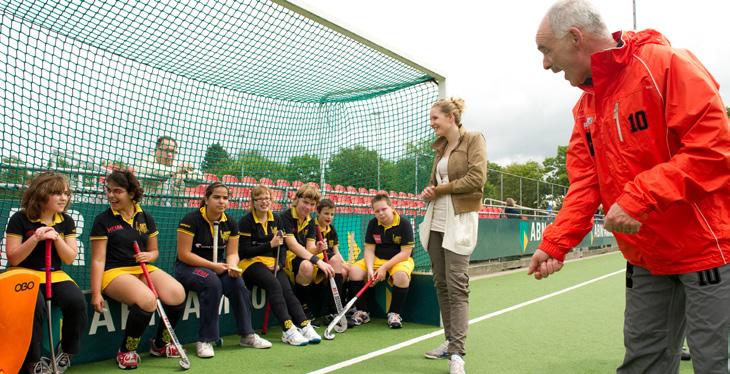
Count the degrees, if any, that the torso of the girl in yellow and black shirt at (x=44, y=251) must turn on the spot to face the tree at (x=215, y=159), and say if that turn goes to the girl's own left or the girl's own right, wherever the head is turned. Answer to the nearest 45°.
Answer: approximately 135° to the girl's own left

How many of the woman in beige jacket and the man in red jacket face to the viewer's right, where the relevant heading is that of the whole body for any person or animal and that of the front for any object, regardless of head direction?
0

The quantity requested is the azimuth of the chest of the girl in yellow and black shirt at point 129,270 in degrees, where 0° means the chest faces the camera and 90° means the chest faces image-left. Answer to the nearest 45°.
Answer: approximately 315°

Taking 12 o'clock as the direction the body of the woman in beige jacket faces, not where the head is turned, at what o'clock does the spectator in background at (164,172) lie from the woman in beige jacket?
The spectator in background is roughly at 2 o'clock from the woman in beige jacket.

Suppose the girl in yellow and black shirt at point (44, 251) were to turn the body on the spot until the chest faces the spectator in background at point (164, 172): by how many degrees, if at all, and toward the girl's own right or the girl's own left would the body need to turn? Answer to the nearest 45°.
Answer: approximately 135° to the girl's own left

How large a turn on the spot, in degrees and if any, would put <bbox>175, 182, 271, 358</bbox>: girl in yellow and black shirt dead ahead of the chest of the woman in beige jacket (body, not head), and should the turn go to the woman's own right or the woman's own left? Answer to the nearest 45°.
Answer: approximately 45° to the woman's own right

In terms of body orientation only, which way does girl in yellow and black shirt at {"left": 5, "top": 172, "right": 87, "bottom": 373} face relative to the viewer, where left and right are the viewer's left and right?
facing the viewer

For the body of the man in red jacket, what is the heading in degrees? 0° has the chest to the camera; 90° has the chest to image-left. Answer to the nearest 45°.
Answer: approximately 45°

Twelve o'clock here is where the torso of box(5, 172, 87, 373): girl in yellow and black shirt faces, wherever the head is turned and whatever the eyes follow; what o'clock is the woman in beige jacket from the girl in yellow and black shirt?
The woman in beige jacket is roughly at 10 o'clock from the girl in yellow and black shirt.

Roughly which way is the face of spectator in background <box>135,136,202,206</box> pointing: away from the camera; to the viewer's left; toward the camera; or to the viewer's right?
toward the camera

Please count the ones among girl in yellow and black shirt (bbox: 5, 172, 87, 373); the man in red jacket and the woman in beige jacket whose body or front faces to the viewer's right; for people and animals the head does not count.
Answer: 0

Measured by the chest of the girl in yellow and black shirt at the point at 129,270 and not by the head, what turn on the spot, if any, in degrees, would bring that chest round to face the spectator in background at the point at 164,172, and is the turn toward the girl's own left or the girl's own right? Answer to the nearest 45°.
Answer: approximately 135° to the girl's own left

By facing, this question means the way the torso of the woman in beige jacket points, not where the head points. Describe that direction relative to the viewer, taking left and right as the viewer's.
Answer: facing the viewer and to the left of the viewer
